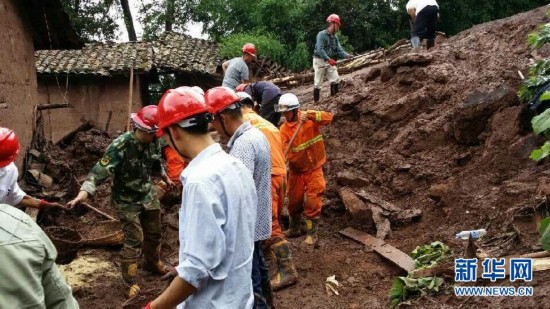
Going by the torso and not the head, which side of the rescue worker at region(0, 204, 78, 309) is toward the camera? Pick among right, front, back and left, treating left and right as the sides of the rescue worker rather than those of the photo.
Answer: back

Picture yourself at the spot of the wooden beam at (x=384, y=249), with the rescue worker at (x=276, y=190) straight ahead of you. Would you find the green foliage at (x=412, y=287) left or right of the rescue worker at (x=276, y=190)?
left

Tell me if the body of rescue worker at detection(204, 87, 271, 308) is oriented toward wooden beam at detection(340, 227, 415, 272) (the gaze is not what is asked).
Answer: no

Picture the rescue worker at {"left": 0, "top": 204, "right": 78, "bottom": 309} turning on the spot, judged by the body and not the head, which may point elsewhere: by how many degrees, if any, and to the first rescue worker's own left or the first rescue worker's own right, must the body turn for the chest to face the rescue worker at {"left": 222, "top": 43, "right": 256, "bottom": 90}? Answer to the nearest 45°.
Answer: approximately 45° to the first rescue worker's own right

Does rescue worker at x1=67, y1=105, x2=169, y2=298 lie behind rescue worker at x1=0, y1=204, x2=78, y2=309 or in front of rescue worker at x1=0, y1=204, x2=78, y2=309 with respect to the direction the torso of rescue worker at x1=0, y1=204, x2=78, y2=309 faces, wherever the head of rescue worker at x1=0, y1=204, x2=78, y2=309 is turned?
in front

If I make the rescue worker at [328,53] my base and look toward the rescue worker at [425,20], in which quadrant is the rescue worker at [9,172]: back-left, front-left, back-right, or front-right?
back-right

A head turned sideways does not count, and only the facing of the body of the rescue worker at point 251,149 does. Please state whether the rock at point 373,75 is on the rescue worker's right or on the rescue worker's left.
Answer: on the rescue worker's right

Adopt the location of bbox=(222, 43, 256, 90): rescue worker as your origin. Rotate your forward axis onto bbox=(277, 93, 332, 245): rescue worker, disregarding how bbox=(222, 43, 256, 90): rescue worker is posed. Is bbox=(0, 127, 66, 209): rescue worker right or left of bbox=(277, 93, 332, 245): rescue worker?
right
